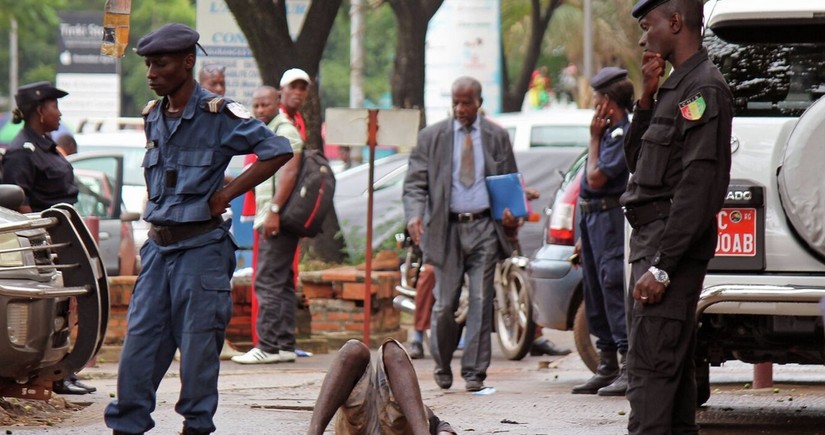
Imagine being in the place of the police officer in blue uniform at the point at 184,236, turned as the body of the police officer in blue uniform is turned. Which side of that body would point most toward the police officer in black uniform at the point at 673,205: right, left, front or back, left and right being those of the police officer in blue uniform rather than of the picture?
left

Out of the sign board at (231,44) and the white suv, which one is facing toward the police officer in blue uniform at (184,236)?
the sign board

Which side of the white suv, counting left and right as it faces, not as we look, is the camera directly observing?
back

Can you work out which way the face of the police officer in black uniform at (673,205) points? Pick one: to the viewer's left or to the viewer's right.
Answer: to the viewer's left

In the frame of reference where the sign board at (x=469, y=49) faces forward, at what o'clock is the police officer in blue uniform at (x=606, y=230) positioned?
The police officer in blue uniform is roughly at 12 o'clock from the sign board.

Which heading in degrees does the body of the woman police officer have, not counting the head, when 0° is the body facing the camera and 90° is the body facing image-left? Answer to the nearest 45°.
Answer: approximately 270°

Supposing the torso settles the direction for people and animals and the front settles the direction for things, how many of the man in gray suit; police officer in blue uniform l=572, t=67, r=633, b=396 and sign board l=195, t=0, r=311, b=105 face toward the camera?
2
